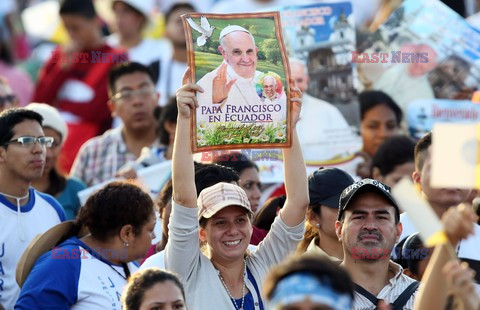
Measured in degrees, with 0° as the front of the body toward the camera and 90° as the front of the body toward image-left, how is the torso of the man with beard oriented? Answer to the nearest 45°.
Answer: approximately 0°

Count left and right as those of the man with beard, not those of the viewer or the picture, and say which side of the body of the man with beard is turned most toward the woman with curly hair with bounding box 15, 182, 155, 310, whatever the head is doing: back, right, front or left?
right

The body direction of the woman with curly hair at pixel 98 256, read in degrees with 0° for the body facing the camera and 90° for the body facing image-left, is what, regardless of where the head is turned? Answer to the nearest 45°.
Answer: approximately 270°
